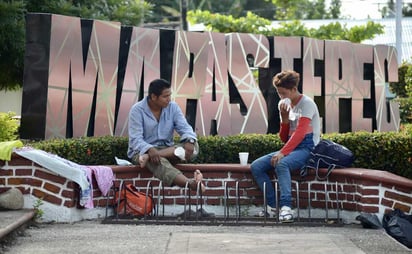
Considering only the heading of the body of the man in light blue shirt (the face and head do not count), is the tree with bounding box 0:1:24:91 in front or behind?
behind

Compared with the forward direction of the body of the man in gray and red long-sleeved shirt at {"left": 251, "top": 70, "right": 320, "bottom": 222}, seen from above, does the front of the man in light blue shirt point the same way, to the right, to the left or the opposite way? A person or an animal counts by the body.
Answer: to the left

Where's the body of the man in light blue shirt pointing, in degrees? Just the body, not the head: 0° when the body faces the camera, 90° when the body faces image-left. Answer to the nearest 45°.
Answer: approximately 315°

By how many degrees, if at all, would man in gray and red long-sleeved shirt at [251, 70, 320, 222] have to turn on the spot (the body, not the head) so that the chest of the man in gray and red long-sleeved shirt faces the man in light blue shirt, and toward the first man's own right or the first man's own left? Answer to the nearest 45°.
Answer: approximately 45° to the first man's own right

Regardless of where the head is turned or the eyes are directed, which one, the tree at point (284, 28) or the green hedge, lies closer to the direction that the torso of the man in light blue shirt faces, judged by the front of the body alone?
the green hedge

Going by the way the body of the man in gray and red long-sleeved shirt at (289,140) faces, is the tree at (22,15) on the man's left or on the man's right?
on the man's right

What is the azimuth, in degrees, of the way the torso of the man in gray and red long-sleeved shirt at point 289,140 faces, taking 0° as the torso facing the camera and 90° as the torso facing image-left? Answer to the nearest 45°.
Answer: approximately 45°

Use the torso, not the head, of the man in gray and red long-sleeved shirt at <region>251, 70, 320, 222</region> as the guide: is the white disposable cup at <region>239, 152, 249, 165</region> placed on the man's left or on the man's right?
on the man's right

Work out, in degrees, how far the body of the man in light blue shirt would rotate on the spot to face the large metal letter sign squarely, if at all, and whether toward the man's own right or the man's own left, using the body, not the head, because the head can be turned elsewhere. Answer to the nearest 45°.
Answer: approximately 135° to the man's own left
